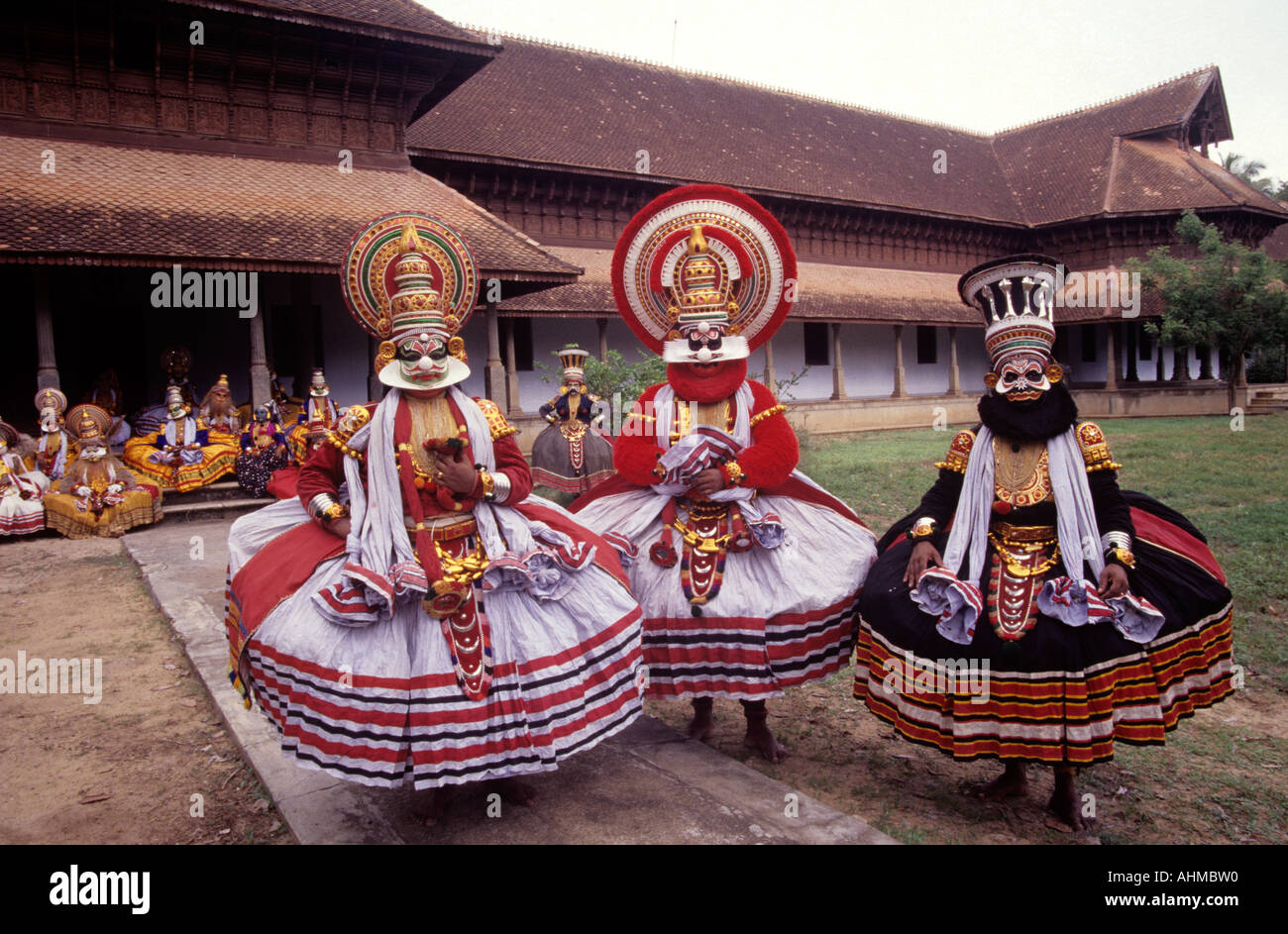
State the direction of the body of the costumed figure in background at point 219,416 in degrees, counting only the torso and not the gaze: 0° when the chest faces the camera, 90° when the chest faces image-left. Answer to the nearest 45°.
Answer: approximately 0°

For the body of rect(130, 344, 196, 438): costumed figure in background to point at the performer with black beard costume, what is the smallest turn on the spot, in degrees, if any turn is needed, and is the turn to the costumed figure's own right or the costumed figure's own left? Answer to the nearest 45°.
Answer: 0° — they already face them

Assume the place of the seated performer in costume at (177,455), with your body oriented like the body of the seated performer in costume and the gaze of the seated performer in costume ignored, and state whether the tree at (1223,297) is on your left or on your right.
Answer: on your left

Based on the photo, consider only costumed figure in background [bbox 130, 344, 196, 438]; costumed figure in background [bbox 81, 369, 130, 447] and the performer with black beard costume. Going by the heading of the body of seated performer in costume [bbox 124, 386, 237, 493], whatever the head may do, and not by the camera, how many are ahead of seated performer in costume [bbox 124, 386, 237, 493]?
1

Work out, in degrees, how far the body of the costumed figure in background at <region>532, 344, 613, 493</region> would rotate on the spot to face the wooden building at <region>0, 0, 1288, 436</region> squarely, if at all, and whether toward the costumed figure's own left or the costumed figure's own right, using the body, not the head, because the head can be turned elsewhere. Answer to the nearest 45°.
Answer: approximately 180°

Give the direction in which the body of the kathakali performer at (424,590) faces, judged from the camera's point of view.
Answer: toward the camera

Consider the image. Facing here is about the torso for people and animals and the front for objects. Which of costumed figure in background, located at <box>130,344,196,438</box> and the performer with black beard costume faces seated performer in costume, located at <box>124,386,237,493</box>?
the costumed figure in background

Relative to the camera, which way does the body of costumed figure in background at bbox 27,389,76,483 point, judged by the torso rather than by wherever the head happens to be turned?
toward the camera

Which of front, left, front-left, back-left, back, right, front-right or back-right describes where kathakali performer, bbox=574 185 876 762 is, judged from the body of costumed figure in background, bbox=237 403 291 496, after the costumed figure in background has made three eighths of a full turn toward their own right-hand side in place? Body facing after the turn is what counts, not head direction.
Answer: back-left

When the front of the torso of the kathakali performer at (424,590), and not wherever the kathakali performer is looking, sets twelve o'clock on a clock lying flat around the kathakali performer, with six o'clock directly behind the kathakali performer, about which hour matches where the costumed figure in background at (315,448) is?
The costumed figure in background is roughly at 5 o'clock from the kathakali performer.

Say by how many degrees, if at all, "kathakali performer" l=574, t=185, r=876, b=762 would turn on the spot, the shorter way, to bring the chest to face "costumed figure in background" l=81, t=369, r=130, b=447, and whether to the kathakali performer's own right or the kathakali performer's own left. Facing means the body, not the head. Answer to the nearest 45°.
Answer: approximately 135° to the kathakali performer's own right

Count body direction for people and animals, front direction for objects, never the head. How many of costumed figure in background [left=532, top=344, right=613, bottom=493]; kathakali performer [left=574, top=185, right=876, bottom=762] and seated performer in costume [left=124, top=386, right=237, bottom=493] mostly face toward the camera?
3
